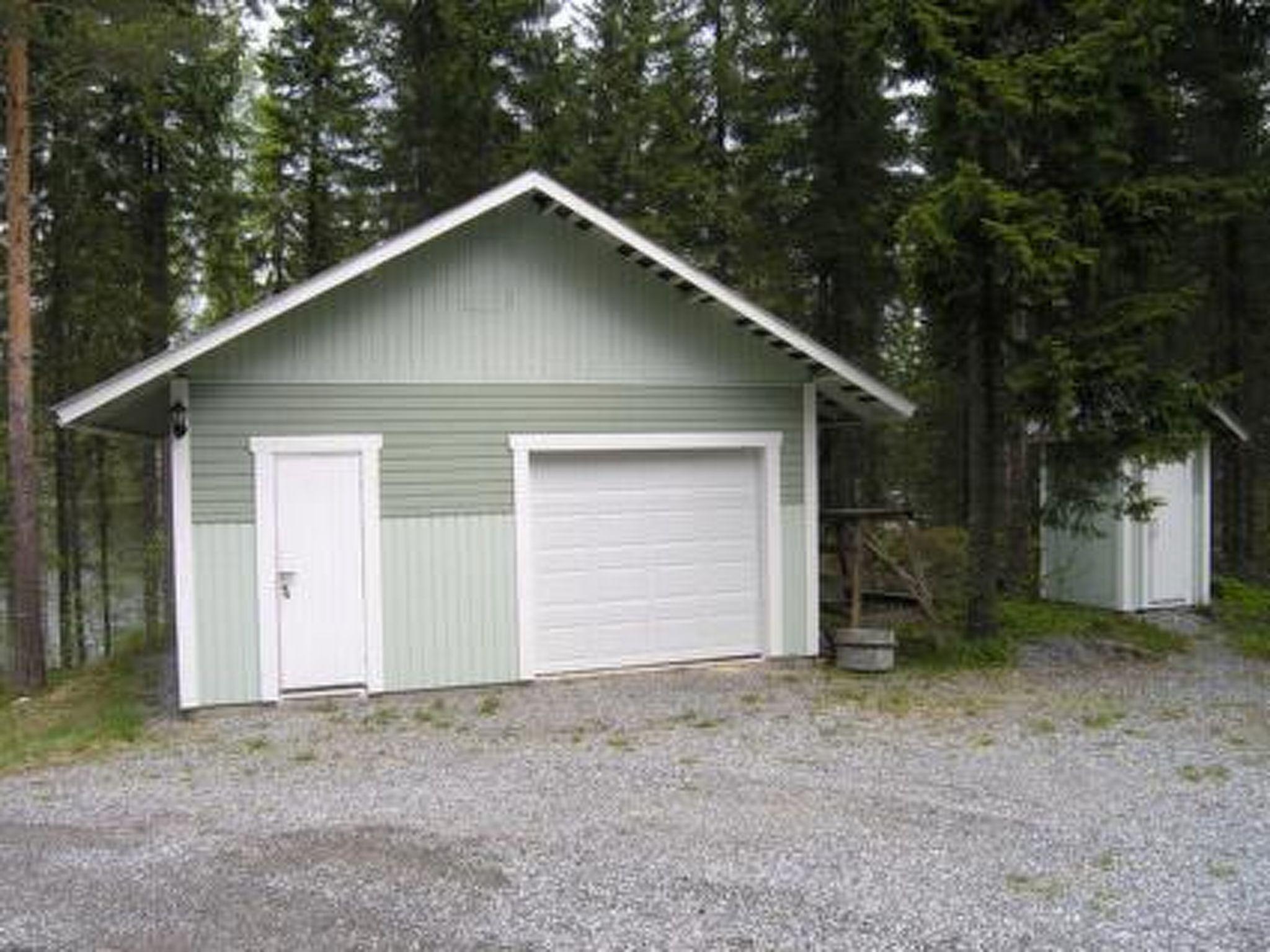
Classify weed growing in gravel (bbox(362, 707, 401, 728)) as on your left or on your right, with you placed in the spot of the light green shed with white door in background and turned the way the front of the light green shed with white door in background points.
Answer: on your right

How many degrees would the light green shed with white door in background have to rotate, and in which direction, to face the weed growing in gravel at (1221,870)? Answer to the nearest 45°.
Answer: approximately 45° to its right

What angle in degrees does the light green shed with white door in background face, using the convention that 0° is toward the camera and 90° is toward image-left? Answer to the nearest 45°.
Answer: approximately 315°

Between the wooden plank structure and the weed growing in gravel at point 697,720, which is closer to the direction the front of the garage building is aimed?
the weed growing in gravel

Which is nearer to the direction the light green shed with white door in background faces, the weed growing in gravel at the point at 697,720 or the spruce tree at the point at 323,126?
the weed growing in gravel

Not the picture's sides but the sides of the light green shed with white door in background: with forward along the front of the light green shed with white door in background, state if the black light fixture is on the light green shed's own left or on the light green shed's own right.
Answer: on the light green shed's own right

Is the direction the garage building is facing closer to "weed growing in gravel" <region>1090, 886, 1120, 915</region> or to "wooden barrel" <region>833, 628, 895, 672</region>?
the weed growing in gravel

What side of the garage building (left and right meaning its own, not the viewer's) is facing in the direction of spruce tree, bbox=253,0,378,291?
back

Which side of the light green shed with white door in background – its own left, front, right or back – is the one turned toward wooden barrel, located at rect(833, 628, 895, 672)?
right

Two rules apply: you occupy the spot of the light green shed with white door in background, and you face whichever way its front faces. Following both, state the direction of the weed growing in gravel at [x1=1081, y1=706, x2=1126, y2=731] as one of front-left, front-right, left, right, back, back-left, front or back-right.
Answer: front-right

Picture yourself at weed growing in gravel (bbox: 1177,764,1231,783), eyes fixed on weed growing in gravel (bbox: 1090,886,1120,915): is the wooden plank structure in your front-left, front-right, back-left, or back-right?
back-right
